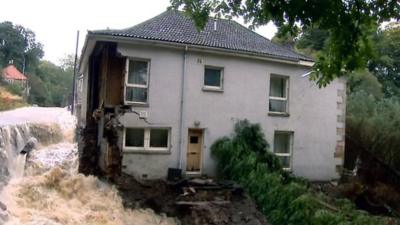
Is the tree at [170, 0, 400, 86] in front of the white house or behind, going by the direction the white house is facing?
in front

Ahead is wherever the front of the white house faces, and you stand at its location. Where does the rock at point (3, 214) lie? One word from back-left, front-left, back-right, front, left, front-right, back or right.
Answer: front-right

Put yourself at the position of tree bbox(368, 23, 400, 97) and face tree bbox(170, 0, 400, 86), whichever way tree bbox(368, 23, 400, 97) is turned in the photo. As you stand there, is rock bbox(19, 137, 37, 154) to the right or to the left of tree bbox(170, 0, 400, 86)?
right

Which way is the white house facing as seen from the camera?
toward the camera

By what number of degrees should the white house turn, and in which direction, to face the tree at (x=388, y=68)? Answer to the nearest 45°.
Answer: approximately 135° to its left

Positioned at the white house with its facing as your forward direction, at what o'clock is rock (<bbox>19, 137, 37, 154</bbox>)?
The rock is roughly at 4 o'clock from the white house.
